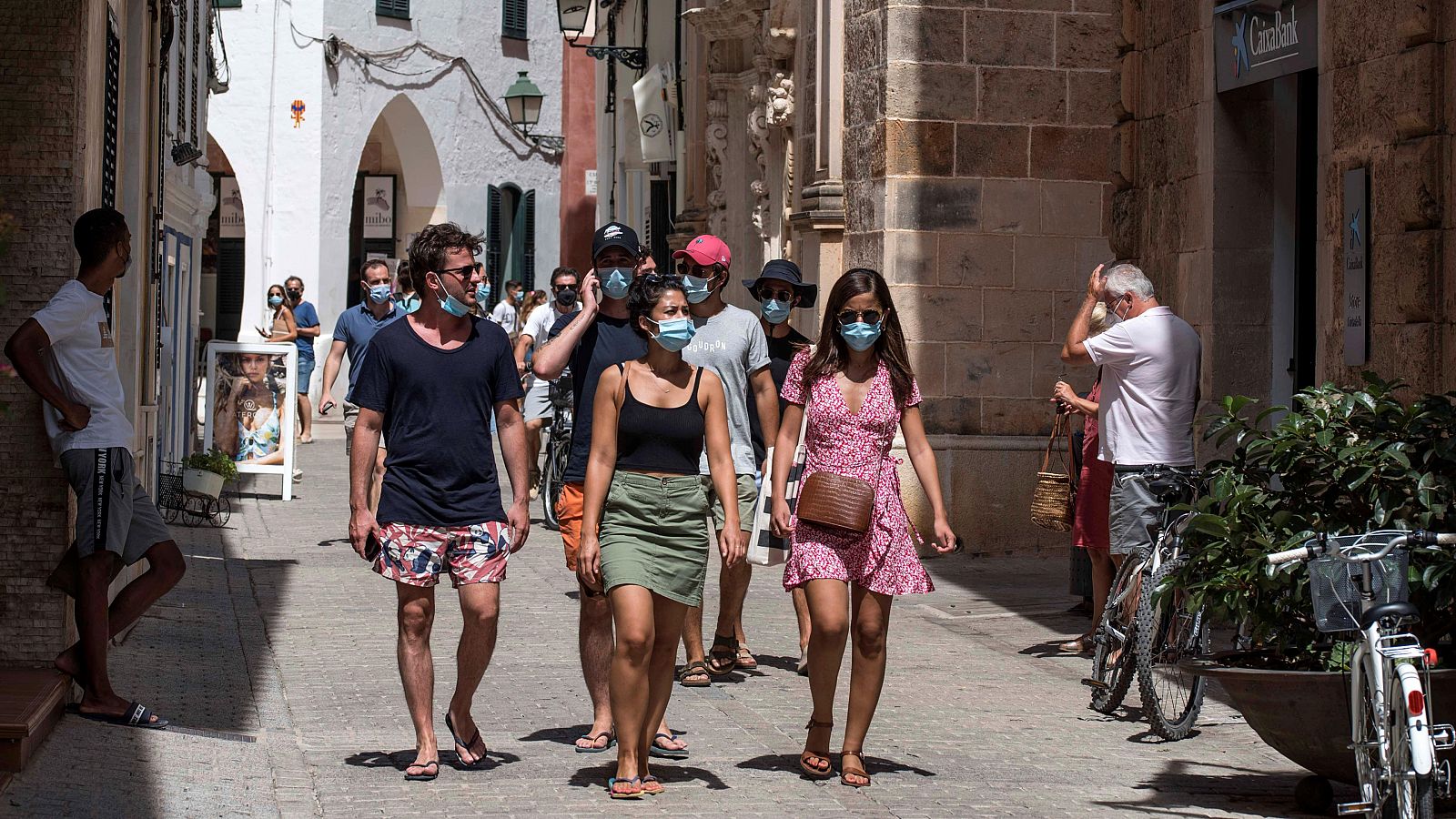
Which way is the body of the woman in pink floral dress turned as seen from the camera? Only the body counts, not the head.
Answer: toward the camera

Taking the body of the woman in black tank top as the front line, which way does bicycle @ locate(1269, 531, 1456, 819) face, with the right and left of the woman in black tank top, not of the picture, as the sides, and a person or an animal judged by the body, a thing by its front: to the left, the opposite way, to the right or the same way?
the opposite way

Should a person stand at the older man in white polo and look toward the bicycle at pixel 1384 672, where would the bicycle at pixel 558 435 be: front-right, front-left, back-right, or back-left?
back-right

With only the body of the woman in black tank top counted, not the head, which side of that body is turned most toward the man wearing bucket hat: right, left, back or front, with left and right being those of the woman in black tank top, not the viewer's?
back

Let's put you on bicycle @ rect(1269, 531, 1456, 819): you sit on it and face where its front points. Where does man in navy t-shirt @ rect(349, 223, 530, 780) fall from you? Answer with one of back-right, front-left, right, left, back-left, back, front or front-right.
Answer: left

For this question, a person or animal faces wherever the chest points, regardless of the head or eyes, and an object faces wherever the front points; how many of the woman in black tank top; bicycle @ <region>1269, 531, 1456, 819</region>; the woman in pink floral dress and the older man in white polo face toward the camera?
2

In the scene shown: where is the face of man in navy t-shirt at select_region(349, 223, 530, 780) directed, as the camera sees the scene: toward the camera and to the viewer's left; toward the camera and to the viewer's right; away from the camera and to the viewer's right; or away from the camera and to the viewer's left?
toward the camera and to the viewer's right

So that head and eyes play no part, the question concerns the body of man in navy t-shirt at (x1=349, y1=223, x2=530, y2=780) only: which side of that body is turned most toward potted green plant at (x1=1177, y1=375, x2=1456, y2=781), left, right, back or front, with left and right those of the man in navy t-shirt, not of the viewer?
left

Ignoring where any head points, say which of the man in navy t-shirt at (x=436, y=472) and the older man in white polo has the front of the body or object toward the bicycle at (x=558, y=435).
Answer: the older man in white polo

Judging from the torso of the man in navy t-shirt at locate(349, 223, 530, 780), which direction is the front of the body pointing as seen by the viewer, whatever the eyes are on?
toward the camera

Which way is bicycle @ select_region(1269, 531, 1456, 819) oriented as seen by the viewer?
away from the camera
